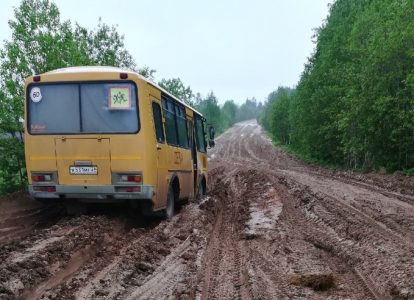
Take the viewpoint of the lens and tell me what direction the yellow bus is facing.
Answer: facing away from the viewer and to the right of the viewer

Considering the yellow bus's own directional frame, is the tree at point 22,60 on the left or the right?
on its left
